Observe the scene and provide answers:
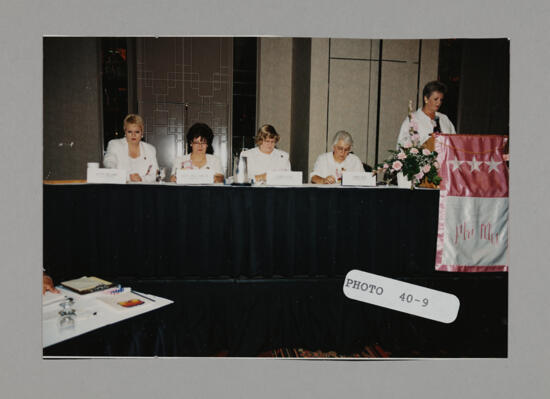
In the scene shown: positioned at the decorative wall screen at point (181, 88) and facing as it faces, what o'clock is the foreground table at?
The foreground table is roughly at 12 o'clock from the decorative wall screen.

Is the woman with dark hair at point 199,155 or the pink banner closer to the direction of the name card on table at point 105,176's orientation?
the pink banner

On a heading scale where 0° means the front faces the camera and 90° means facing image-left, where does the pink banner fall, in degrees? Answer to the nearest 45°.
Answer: approximately 0°

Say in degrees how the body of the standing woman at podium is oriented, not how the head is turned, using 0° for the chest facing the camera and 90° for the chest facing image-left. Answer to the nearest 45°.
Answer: approximately 315°

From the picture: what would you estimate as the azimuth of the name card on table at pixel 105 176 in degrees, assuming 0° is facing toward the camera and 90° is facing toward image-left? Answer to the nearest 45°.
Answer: approximately 0°
